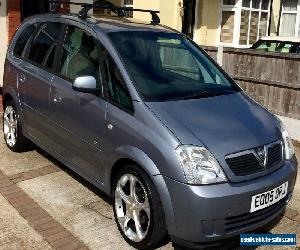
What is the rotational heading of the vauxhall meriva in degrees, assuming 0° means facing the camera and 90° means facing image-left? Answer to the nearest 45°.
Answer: approximately 315°

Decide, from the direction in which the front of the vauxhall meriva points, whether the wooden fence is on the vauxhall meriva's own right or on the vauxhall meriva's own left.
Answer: on the vauxhall meriva's own left
